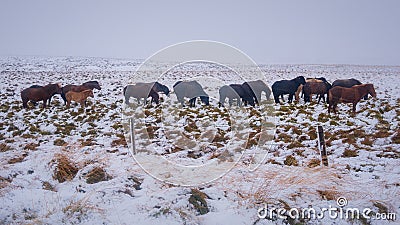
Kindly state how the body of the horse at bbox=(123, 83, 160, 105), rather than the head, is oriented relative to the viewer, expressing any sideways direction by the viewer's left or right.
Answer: facing to the right of the viewer

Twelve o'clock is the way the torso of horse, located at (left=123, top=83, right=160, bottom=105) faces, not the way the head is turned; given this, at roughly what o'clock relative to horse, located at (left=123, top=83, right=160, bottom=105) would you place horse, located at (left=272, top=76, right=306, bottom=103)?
horse, located at (left=272, top=76, right=306, bottom=103) is roughly at 12 o'clock from horse, located at (left=123, top=83, right=160, bottom=105).

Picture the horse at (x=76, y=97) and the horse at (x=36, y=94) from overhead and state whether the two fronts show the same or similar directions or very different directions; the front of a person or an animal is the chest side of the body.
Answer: same or similar directions

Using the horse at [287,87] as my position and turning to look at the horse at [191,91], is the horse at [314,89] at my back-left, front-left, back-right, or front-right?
back-left

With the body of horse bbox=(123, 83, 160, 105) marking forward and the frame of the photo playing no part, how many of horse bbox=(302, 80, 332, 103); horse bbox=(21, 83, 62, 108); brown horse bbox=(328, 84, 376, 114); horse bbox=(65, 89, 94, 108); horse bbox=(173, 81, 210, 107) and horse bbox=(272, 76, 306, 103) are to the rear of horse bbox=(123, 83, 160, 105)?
2

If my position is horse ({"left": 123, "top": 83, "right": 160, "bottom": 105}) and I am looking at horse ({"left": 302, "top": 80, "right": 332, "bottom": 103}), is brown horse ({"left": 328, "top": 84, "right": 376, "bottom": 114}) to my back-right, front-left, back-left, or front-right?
front-right
